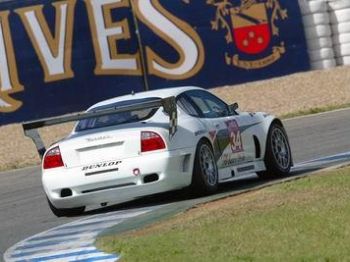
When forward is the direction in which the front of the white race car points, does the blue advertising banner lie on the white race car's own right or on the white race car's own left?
on the white race car's own left

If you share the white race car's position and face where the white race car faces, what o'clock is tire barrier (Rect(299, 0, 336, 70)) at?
The tire barrier is roughly at 11 o'clock from the white race car.

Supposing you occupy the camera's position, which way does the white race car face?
facing away from the viewer and to the right of the viewer
